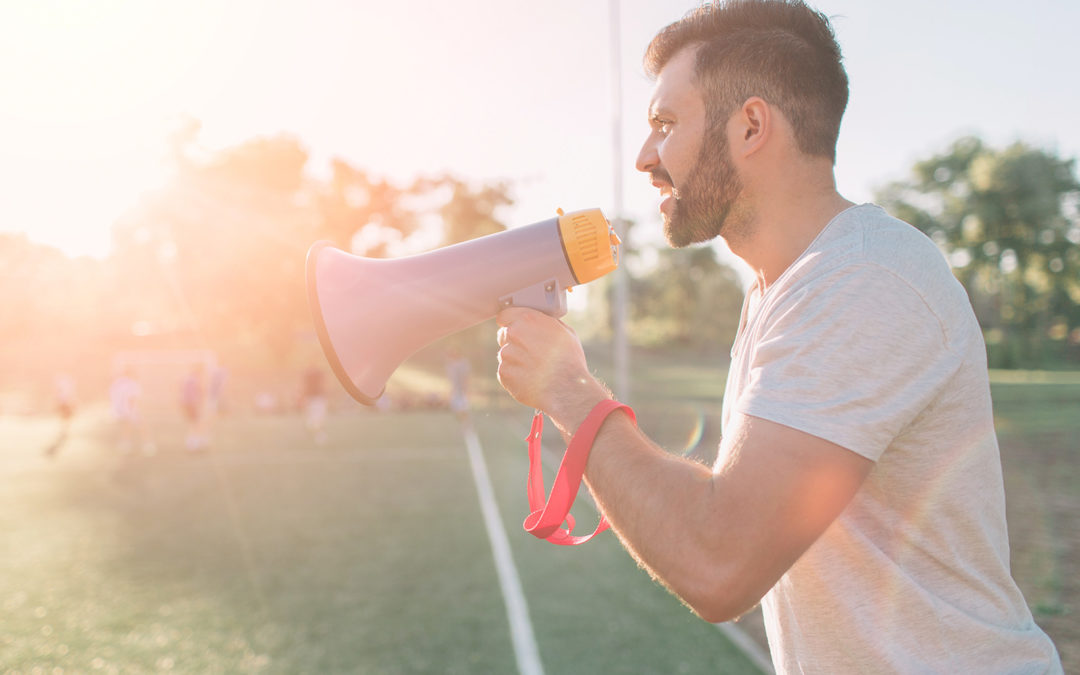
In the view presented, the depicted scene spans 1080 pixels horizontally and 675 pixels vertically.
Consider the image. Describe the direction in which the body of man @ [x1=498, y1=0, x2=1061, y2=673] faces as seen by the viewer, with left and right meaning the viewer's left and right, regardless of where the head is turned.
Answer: facing to the left of the viewer

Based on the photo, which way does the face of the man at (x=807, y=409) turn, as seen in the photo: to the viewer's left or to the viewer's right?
to the viewer's left
